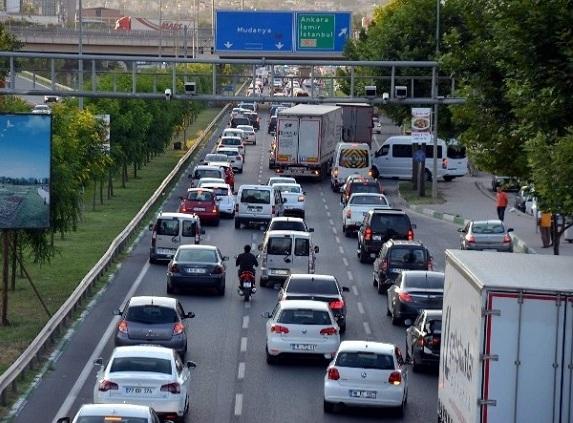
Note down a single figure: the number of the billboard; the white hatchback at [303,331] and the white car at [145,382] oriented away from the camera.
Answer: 2

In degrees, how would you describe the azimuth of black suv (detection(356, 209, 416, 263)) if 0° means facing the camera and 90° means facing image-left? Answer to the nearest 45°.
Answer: approximately 180°

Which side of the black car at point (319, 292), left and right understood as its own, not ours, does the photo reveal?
back

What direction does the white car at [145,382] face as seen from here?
away from the camera

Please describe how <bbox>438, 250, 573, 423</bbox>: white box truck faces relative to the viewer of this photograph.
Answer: facing away from the viewer and to the left of the viewer

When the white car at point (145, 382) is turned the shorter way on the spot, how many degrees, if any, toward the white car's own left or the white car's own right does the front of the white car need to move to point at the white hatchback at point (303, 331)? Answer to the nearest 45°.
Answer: approximately 45° to the white car's own right

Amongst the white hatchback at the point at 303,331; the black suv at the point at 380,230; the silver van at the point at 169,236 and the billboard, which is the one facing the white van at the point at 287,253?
the white hatchback

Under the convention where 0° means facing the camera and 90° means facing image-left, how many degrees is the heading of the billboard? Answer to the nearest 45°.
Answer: approximately 0°

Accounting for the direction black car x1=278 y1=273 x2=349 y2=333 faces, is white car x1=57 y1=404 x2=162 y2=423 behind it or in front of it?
behind
